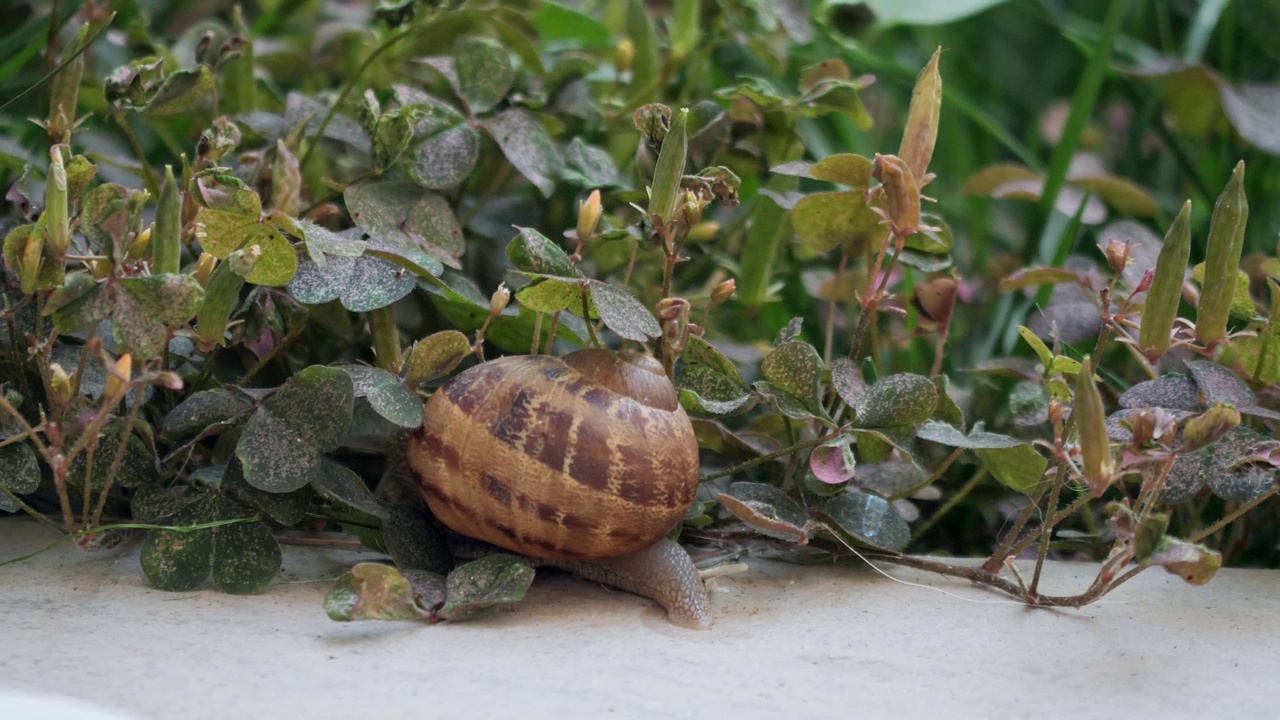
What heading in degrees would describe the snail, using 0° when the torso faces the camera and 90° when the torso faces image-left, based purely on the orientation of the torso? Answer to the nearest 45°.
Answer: approximately 135°
